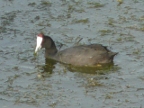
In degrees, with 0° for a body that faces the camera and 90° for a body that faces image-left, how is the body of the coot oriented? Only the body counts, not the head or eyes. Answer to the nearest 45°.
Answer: approximately 90°

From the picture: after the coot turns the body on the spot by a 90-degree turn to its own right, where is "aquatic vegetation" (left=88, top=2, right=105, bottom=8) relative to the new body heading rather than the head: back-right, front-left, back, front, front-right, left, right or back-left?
front
